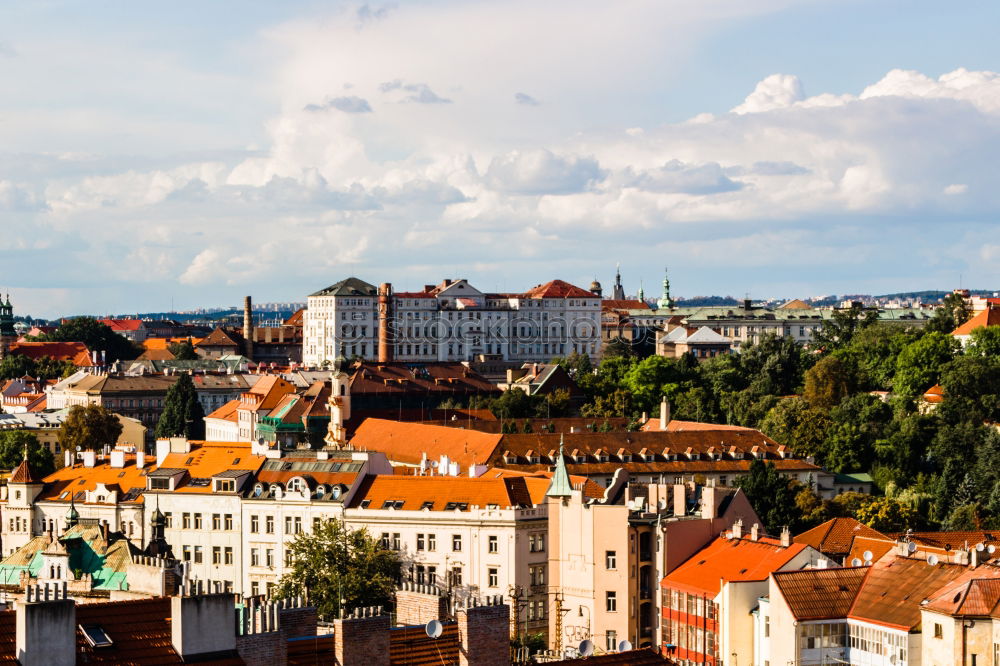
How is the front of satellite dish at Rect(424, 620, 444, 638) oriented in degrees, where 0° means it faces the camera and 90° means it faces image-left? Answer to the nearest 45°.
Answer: approximately 45°
